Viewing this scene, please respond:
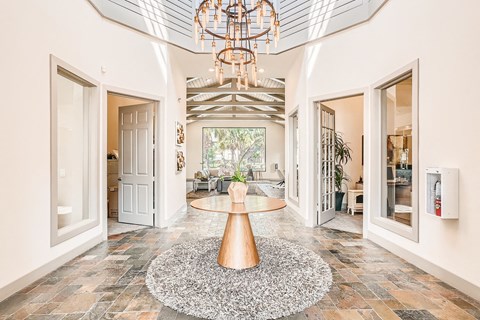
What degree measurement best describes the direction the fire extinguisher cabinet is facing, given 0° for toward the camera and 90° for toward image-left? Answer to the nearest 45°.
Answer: approximately 45°

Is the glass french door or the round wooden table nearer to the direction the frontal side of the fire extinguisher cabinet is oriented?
the round wooden table

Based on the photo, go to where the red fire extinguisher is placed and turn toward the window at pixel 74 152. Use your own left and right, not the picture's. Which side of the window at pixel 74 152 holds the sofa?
right

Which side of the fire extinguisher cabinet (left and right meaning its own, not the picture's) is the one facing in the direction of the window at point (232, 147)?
right

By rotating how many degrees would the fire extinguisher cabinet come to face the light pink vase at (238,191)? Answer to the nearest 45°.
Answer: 0° — it already faces it

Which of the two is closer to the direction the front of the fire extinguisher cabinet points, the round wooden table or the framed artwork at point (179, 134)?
the round wooden table

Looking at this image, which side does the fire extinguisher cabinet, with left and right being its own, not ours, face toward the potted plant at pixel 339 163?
right
